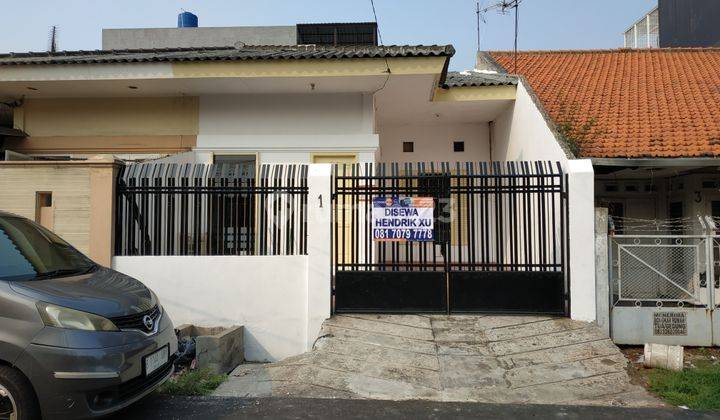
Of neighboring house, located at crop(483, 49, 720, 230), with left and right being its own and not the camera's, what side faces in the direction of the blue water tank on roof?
right

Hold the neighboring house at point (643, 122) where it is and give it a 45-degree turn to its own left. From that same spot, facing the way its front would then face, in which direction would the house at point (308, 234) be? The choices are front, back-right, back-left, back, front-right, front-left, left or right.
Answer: right

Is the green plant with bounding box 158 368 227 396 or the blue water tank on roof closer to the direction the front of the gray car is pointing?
the green plant

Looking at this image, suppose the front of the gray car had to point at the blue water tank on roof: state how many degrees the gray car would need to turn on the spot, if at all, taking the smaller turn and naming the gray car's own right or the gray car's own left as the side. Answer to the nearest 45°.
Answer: approximately 135° to the gray car's own left

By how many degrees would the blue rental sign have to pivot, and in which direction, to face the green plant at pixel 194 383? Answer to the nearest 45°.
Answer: approximately 45° to its right

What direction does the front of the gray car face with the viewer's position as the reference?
facing the viewer and to the right of the viewer

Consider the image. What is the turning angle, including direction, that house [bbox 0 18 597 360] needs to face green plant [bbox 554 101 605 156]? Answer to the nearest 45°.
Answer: approximately 90° to its left

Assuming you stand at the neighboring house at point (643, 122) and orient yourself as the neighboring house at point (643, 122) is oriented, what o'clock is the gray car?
The gray car is roughly at 1 o'clock from the neighboring house.

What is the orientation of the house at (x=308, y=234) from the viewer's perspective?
toward the camera

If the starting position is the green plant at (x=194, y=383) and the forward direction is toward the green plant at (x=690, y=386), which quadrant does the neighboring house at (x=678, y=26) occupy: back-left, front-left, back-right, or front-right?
front-left

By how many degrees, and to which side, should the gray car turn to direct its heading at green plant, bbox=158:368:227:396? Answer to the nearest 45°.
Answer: approximately 90° to its left

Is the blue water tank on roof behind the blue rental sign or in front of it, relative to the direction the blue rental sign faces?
behind

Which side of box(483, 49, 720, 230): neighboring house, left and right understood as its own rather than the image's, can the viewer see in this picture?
front

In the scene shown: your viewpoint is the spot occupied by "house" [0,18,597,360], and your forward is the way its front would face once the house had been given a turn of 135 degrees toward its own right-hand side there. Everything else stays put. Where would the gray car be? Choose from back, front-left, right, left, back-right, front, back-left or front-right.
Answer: left

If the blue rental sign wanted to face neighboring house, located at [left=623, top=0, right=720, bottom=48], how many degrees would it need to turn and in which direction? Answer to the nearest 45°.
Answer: approximately 135° to its left
